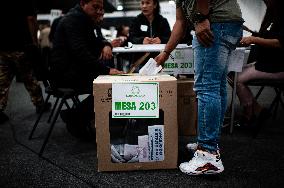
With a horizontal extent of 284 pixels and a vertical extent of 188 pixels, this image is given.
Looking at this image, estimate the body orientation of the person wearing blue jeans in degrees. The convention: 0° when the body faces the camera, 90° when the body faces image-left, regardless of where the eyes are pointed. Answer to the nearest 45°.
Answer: approximately 90°

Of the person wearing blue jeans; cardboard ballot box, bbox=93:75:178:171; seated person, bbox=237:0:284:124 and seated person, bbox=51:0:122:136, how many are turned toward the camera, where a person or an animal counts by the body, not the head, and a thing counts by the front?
1

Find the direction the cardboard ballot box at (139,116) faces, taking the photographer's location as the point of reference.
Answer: facing the viewer

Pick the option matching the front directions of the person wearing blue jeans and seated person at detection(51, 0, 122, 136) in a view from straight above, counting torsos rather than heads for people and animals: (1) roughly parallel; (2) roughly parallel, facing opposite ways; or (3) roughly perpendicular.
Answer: roughly parallel, facing opposite ways

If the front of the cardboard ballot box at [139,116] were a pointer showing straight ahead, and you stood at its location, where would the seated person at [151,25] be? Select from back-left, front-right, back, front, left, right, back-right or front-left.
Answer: back

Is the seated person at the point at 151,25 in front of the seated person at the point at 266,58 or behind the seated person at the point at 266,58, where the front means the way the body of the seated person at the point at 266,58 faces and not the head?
in front

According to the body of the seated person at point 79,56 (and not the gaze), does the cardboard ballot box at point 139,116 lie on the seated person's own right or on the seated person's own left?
on the seated person's own right

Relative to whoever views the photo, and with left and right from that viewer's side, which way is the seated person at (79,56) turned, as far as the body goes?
facing to the right of the viewer

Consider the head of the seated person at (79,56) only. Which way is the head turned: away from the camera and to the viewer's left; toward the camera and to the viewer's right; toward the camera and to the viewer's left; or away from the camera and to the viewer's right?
toward the camera and to the viewer's right

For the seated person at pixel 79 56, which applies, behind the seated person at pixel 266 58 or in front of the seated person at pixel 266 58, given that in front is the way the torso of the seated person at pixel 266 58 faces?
in front

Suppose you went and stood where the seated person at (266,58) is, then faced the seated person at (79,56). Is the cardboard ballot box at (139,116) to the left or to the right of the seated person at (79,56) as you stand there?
left

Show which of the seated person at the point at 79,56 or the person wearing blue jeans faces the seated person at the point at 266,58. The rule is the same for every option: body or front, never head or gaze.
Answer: the seated person at the point at 79,56

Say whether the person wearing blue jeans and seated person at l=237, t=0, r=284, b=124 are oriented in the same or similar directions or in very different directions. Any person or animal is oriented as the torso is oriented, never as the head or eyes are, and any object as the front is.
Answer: same or similar directions

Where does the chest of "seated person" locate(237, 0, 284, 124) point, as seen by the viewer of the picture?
to the viewer's left
